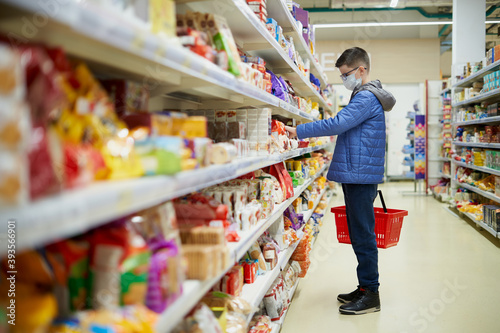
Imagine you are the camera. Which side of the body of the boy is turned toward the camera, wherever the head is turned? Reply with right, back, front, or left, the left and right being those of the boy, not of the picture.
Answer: left

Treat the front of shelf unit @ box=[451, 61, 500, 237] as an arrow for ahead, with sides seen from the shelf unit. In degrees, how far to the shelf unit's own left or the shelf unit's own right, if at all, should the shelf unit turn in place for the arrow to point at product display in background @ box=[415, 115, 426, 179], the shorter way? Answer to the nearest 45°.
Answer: approximately 90° to the shelf unit's own right

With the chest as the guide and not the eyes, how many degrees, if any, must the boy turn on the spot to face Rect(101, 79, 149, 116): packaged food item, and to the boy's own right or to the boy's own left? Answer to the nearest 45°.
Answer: approximately 90° to the boy's own left

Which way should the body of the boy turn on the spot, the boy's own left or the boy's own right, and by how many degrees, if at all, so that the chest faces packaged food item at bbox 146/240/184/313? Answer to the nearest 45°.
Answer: approximately 90° to the boy's own left

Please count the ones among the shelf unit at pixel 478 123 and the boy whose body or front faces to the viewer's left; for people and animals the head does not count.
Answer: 2

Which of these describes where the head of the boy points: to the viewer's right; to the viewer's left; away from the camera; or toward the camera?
to the viewer's left

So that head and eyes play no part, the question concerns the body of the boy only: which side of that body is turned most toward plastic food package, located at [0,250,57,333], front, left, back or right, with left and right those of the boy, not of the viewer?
left

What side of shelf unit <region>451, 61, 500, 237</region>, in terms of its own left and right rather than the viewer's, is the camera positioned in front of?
left

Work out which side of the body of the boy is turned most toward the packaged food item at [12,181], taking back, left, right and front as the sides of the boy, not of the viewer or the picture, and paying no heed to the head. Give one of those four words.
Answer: left
